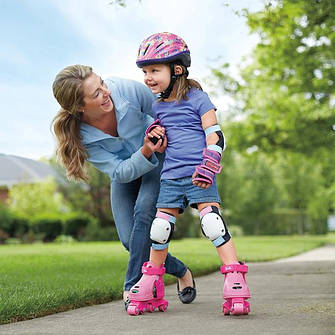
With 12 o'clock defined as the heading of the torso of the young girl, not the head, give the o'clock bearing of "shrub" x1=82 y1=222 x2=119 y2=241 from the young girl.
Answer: The shrub is roughly at 4 o'clock from the young girl.

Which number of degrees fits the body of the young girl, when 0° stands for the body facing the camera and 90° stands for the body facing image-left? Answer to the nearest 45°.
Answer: approximately 45°

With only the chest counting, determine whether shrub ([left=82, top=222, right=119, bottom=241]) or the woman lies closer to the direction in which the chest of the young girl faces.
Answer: the woman

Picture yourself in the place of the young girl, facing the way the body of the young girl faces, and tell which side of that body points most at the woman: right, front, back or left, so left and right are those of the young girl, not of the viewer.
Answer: right

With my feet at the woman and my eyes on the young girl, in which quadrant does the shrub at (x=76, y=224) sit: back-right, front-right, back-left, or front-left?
back-left

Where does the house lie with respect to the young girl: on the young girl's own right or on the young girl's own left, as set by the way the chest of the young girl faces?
on the young girl's own right

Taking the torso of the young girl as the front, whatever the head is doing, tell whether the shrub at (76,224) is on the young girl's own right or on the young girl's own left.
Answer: on the young girl's own right
